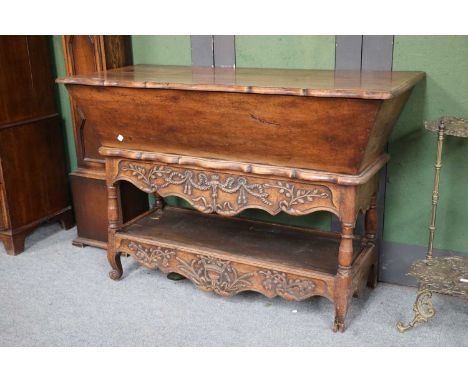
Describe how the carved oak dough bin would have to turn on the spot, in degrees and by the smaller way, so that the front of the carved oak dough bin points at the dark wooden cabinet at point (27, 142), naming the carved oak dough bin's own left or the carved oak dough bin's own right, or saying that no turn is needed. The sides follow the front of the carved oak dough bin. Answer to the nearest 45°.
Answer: approximately 90° to the carved oak dough bin's own right

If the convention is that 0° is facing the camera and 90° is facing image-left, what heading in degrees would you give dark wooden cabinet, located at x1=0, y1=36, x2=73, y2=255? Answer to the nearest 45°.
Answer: approximately 45°

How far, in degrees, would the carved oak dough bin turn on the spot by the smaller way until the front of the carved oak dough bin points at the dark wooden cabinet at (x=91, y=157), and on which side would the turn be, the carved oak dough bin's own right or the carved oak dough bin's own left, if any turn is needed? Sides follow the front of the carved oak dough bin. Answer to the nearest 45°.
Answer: approximately 90° to the carved oak dough bin's own right

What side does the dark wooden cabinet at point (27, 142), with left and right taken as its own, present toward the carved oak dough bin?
left
